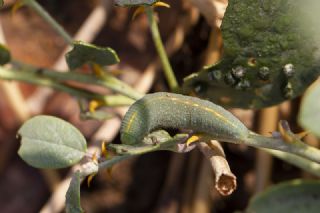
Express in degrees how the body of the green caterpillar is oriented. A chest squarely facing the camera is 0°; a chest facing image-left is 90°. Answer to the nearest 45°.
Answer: approximately 90°
